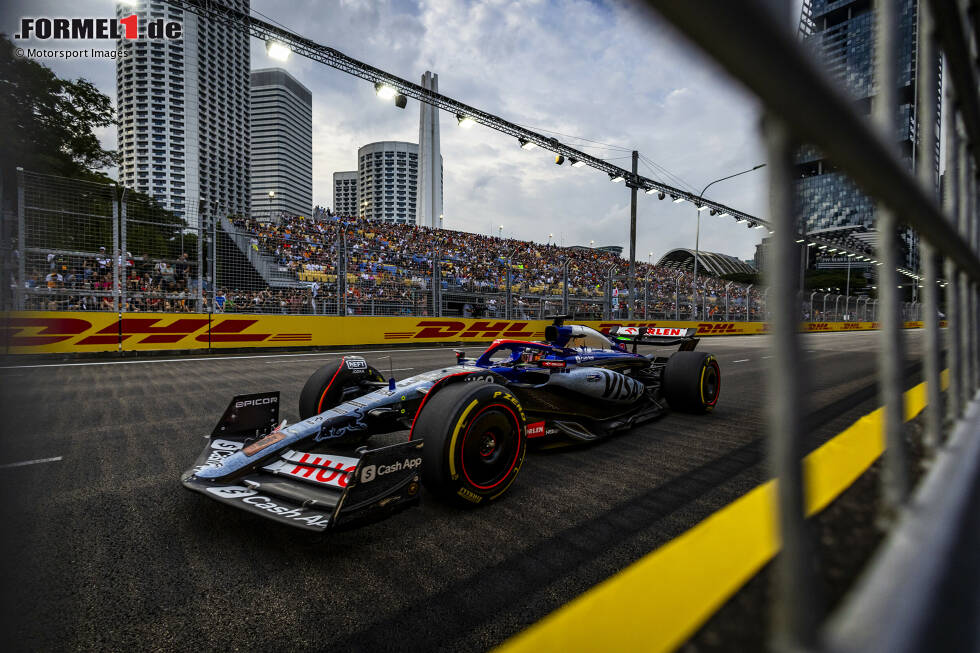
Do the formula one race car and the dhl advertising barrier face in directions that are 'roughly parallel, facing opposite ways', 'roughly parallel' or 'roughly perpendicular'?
roughly perpendicular

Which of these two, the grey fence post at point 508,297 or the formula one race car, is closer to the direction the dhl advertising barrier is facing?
the formula one race car

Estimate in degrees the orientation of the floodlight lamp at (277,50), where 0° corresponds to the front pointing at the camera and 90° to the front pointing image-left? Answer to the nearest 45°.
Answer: approximately 315°

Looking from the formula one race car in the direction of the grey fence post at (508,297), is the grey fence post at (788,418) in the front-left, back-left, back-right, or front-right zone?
back-right

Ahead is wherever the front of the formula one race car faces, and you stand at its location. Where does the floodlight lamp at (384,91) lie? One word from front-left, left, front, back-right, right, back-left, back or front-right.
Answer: back-right

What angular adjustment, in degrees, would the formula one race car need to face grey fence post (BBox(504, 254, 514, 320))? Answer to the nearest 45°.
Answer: approximately 135° to its right

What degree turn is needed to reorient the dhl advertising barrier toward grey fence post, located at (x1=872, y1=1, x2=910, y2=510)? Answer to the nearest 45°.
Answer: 0° — it already faces it

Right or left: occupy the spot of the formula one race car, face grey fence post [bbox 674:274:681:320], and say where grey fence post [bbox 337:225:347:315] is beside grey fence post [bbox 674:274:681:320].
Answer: left

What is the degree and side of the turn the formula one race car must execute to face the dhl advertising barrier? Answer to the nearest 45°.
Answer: approximately 90° to its right

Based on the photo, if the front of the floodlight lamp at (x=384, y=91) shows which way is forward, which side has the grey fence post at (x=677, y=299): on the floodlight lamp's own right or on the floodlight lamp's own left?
on the floodlight lamp's own left

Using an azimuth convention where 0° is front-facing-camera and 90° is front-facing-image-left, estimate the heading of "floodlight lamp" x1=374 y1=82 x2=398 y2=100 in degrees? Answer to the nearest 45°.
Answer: approximately 315°
